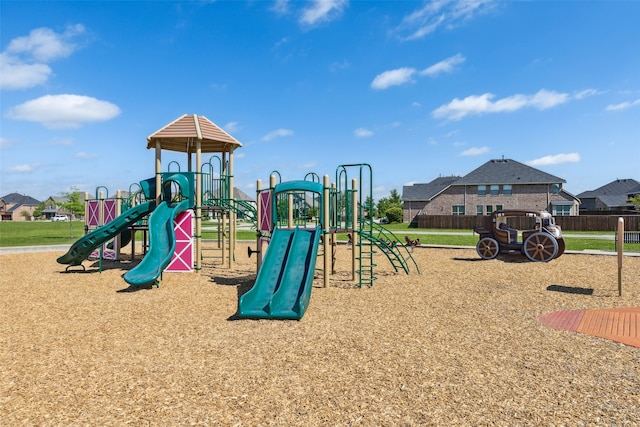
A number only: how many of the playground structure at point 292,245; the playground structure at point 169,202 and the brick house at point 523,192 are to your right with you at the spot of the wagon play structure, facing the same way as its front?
1

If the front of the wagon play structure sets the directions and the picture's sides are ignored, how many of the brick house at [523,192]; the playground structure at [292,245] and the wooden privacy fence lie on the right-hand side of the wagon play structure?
2

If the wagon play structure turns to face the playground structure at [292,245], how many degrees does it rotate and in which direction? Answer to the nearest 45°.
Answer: approximately 45° to its left

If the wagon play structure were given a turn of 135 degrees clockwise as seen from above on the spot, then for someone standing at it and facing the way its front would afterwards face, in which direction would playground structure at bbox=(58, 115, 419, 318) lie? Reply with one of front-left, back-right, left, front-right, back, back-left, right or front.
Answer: back

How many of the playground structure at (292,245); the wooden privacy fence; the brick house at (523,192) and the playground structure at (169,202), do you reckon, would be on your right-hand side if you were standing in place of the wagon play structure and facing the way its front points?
2

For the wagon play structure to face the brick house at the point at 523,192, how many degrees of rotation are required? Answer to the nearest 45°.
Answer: approximately 90° to its right

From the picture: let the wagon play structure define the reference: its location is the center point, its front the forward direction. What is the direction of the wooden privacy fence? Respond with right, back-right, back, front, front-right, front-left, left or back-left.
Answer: right

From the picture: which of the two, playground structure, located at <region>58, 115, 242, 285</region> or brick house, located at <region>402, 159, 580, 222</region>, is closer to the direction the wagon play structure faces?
the playground structure

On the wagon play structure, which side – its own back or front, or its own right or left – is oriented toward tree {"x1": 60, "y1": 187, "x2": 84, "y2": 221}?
front

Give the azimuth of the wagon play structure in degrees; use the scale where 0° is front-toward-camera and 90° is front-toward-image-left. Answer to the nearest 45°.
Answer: approximately 90°

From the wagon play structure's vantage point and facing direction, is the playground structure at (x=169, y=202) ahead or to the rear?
ahead
